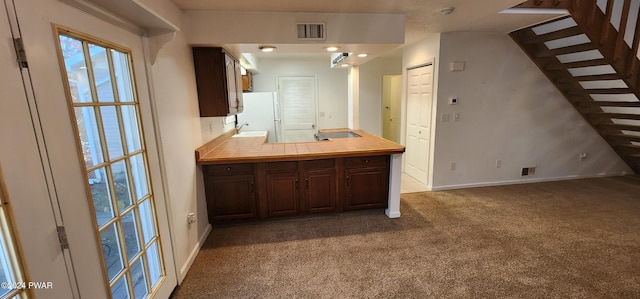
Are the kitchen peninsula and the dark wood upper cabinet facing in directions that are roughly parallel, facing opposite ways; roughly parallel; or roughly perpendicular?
roughly perpendicular

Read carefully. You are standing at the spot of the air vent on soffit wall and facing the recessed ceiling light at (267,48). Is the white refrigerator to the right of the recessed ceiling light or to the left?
right

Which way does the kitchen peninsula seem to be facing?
toward the camera

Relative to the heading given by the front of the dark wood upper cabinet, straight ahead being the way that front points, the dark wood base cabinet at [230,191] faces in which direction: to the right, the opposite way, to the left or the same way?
to the right

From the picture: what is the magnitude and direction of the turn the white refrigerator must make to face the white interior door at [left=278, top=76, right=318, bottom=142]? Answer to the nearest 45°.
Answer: approximately 45° to its left

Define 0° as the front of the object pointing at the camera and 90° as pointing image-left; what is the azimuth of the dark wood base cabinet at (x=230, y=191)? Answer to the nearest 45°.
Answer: approximately 0°

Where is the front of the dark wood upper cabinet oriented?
to the viewer's right

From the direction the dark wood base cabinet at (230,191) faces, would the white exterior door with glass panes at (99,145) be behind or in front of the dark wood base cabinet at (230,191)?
in front

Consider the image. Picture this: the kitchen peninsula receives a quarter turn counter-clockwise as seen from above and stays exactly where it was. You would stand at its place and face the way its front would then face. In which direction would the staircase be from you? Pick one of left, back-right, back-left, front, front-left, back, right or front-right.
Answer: front

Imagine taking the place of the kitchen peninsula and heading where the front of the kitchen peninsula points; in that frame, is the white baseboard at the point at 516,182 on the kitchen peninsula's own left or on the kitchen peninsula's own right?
on the kitchen peninsula's own left

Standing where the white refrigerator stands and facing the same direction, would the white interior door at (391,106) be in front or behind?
in front

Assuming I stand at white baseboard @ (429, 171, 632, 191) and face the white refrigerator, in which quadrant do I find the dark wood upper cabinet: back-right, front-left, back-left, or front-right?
front-left

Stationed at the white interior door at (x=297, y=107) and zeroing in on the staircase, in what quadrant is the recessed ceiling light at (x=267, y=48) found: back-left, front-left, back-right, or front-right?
front-right

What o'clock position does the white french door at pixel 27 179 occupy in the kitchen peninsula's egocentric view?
The white french door is roughly at 1 o'clock from the kitchen peninsula.

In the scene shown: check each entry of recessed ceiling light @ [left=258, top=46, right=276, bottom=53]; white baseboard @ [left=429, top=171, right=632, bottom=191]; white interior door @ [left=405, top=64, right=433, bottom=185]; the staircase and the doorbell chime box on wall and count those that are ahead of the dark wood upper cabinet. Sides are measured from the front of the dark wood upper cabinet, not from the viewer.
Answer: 5
